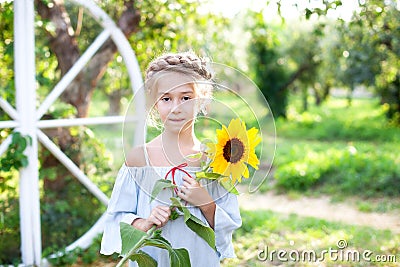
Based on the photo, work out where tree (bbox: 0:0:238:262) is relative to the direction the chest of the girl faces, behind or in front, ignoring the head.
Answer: behind

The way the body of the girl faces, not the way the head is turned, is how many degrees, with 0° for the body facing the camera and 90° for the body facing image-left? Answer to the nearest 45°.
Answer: approximately 0°

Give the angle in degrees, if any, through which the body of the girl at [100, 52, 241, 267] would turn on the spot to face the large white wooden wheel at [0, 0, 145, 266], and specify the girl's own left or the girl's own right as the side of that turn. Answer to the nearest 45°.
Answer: approximately 135° to the girl's own right
